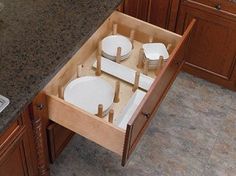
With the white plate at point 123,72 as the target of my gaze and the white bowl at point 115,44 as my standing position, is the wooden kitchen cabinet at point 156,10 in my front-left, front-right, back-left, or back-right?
back-left

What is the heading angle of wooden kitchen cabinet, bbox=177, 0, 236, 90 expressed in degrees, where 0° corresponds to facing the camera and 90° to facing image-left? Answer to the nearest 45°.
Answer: approximately 45°

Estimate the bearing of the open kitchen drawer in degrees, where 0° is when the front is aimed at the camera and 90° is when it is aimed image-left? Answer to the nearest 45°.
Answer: approximately 315°

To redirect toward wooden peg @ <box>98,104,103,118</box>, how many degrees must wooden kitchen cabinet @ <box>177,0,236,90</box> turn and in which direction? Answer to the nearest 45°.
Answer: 0° — it already faces it
